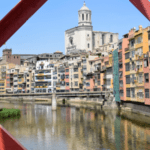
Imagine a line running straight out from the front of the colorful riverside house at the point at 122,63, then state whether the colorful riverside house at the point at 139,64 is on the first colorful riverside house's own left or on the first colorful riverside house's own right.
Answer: on the first colorful riverside house's own left

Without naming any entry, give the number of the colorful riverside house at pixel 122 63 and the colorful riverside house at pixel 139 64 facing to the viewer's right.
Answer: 0

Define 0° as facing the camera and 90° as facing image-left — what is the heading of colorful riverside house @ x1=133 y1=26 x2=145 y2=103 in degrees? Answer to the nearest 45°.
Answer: approximately 45°

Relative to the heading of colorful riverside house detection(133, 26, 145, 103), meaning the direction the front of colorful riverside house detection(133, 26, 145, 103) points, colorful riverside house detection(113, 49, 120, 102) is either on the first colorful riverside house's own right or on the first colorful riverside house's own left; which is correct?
on the first colorful riverside house's own right

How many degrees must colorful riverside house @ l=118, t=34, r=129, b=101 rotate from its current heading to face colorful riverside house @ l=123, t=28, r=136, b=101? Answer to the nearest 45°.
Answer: approximately 90° to its left

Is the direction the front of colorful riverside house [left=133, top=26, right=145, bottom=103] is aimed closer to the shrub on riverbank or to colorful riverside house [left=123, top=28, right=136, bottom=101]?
the shrub on riverbank

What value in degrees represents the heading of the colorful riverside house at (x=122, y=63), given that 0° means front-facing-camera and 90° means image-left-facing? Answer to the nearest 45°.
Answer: approximately 45°

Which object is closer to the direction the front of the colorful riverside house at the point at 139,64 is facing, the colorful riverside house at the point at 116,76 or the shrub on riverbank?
the shrub on riverbank

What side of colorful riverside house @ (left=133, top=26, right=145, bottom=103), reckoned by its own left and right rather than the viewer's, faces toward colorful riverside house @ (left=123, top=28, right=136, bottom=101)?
right
